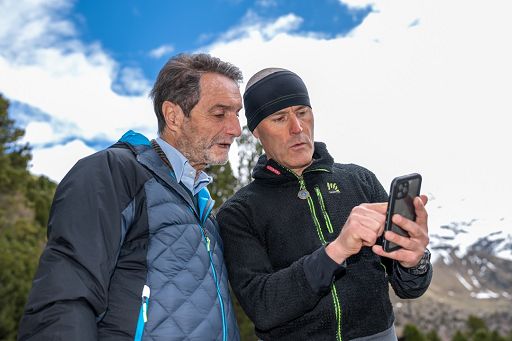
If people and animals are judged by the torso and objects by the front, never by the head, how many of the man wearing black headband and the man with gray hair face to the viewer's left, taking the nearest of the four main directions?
0

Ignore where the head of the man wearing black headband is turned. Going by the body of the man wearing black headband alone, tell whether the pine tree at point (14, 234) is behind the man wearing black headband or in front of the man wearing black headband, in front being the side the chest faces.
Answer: behind

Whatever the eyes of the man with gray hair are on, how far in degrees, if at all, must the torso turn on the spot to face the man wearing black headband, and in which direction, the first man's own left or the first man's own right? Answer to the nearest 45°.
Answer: approximately 45° to the first man's own left

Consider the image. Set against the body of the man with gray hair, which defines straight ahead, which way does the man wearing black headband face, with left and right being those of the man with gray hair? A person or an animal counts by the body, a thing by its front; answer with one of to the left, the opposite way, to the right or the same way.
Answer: the same way

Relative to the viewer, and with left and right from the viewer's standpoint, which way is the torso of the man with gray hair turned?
facing the viewer and to the right of the viewer

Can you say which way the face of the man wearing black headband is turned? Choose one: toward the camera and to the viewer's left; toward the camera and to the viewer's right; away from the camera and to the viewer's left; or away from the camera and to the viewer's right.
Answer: toward the camera and to the viewer's right

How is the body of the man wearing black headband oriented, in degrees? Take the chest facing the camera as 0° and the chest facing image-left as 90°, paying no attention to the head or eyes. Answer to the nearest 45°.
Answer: approximately 315°

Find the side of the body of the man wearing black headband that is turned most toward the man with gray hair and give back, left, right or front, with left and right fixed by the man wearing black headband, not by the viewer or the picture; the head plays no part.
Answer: right

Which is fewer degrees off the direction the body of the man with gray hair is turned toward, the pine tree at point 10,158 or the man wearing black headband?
the man wearing black headband
